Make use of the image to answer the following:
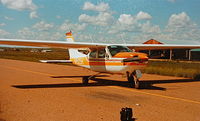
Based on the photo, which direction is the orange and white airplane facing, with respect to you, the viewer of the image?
facing the viewer and to the right of the viewer
